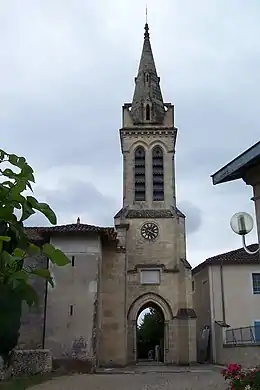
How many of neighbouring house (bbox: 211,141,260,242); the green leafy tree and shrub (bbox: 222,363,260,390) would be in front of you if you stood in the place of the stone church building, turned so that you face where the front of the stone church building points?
3

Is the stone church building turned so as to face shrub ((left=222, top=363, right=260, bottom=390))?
yes

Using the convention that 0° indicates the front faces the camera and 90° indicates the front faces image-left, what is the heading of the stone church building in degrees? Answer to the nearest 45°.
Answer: approximately 0°

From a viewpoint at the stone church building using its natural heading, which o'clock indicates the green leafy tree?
The green leafy tree is roughly at 12 o'clock from the stone church building.

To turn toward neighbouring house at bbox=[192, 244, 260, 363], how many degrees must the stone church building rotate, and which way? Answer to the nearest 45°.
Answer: approximately 90° to its left

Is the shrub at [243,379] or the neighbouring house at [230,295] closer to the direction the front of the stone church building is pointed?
the shrub

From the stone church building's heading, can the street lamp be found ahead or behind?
ahead

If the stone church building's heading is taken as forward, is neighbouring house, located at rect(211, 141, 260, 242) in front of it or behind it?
in front
